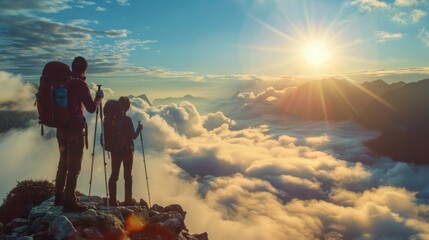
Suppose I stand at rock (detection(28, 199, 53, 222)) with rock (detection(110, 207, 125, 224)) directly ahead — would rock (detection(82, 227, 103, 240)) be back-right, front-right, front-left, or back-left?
front-right

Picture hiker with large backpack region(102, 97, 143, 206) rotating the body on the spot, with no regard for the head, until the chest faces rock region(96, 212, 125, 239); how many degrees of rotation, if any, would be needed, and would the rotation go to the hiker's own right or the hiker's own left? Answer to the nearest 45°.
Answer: approximately 135° to the hiker's own right

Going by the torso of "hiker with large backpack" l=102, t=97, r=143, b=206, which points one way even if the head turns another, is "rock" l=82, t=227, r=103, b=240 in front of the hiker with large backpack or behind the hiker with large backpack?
behind

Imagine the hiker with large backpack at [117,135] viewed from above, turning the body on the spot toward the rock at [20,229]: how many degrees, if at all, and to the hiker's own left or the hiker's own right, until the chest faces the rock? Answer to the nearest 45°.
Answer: approximately 180°

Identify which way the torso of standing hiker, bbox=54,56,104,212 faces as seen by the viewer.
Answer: to the viewer's right

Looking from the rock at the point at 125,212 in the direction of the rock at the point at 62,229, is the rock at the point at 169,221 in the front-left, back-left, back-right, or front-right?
back-left

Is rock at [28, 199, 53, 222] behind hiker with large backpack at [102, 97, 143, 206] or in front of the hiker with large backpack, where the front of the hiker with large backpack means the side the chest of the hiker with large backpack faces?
behind

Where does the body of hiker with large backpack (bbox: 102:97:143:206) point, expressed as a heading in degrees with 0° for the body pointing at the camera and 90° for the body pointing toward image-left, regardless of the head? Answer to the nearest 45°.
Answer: approximately 225°

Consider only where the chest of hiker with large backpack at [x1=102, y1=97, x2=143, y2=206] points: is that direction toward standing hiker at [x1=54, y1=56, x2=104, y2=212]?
no

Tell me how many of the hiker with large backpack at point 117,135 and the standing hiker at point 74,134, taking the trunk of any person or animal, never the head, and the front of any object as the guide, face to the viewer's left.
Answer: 0
